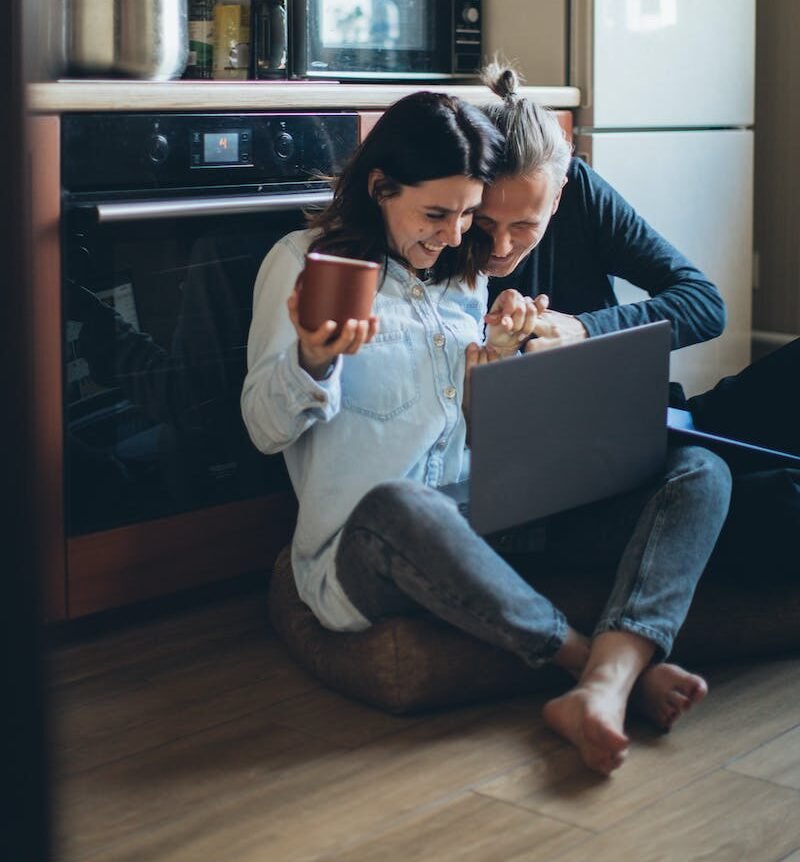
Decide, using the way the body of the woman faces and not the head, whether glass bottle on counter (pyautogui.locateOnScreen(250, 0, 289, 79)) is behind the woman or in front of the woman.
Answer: behind

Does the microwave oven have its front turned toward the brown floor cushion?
yes

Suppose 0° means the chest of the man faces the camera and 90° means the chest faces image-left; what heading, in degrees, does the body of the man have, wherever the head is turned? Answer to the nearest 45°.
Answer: approximately 45°

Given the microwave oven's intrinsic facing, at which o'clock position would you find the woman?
The woman is roughly at 12 o'clock from the microwave oven.

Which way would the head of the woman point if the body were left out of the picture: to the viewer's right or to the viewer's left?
to the viewer's right

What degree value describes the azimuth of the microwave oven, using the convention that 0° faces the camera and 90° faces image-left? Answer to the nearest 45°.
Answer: approximately 0°

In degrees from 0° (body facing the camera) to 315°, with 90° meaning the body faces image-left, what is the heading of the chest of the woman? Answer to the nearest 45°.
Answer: approximately 315°
